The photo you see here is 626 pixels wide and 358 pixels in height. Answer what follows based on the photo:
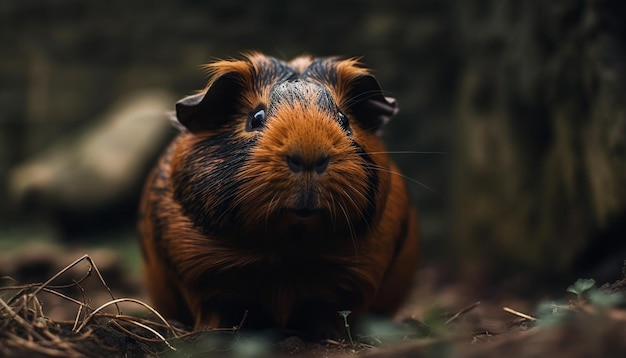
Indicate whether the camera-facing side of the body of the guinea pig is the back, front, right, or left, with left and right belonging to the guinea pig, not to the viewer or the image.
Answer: front
